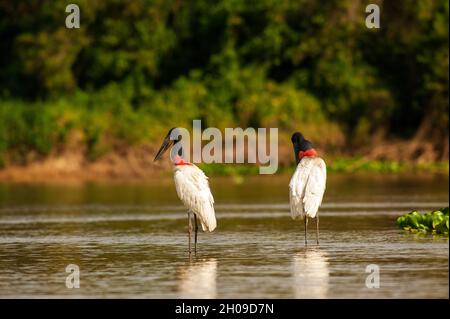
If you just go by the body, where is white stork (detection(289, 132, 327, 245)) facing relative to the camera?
away from the camera

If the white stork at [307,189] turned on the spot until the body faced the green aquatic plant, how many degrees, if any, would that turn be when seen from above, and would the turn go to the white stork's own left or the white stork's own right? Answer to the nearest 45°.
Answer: approximately 45° to the white stork's own right
